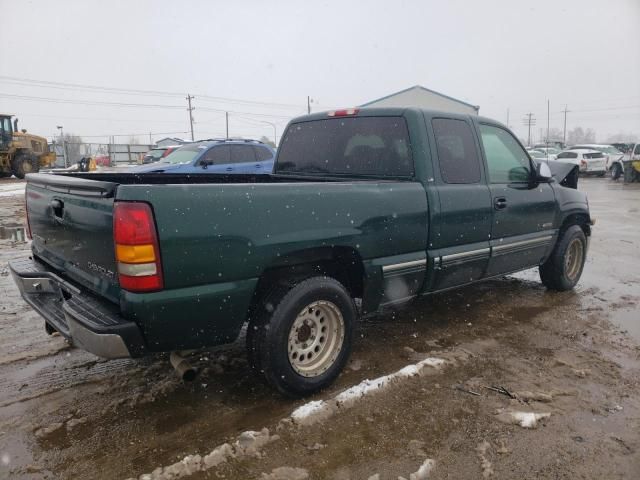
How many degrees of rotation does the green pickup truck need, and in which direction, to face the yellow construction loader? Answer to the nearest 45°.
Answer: approximately 90° to its left

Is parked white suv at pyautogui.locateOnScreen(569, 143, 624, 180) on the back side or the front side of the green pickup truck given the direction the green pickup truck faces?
on the front side

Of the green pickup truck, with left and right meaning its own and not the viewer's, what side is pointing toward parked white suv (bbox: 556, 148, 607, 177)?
front

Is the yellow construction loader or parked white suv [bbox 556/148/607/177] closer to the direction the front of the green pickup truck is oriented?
the parked white suv

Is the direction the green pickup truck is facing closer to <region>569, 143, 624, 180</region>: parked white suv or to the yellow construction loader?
the parked white suv

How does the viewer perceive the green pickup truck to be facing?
facing away from the viewer and to the right of the viewer

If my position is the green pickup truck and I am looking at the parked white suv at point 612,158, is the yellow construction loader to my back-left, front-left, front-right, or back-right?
front-left

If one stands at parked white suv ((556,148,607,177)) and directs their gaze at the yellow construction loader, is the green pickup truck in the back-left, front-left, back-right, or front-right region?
front-left
